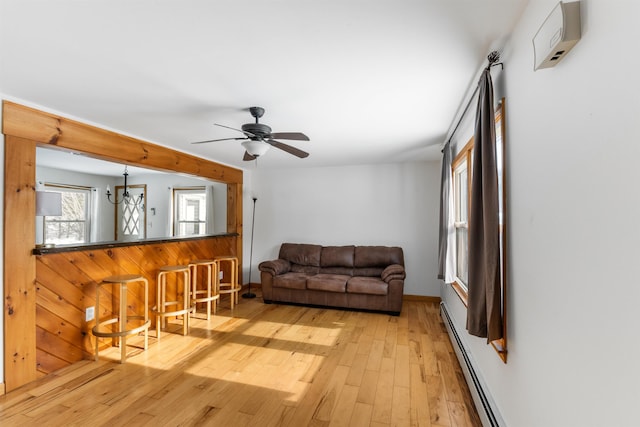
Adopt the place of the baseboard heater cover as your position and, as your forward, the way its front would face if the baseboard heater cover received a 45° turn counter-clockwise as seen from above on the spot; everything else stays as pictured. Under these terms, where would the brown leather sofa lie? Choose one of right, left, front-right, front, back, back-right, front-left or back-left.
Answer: right

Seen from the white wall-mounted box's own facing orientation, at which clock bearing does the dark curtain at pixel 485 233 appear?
The dark curtain is roughly at 2 o'clock from the white wall-mounted box.

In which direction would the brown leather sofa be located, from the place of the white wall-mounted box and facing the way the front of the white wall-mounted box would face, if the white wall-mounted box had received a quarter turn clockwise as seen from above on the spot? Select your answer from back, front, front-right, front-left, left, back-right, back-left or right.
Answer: front-left

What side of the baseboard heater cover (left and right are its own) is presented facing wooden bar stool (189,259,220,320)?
front

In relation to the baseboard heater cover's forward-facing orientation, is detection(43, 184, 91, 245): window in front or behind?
in front

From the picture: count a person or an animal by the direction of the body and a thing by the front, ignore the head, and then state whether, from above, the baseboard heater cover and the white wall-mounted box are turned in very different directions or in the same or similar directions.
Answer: same or similar directions

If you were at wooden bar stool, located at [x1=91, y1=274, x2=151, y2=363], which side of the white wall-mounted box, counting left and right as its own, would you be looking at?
front

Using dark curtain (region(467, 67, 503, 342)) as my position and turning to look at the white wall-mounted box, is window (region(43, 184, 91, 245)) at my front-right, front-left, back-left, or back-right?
back-right

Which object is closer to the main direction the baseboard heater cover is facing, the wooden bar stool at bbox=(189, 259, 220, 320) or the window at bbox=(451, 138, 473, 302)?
the wooden bar stool

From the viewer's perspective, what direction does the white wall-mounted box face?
to the viewer's left

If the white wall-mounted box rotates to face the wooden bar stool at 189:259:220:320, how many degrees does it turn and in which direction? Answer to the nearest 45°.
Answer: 0° — it already faces it

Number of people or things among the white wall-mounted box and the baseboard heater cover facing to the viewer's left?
2

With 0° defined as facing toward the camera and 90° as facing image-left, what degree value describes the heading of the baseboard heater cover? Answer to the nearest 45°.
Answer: approximately 90°
